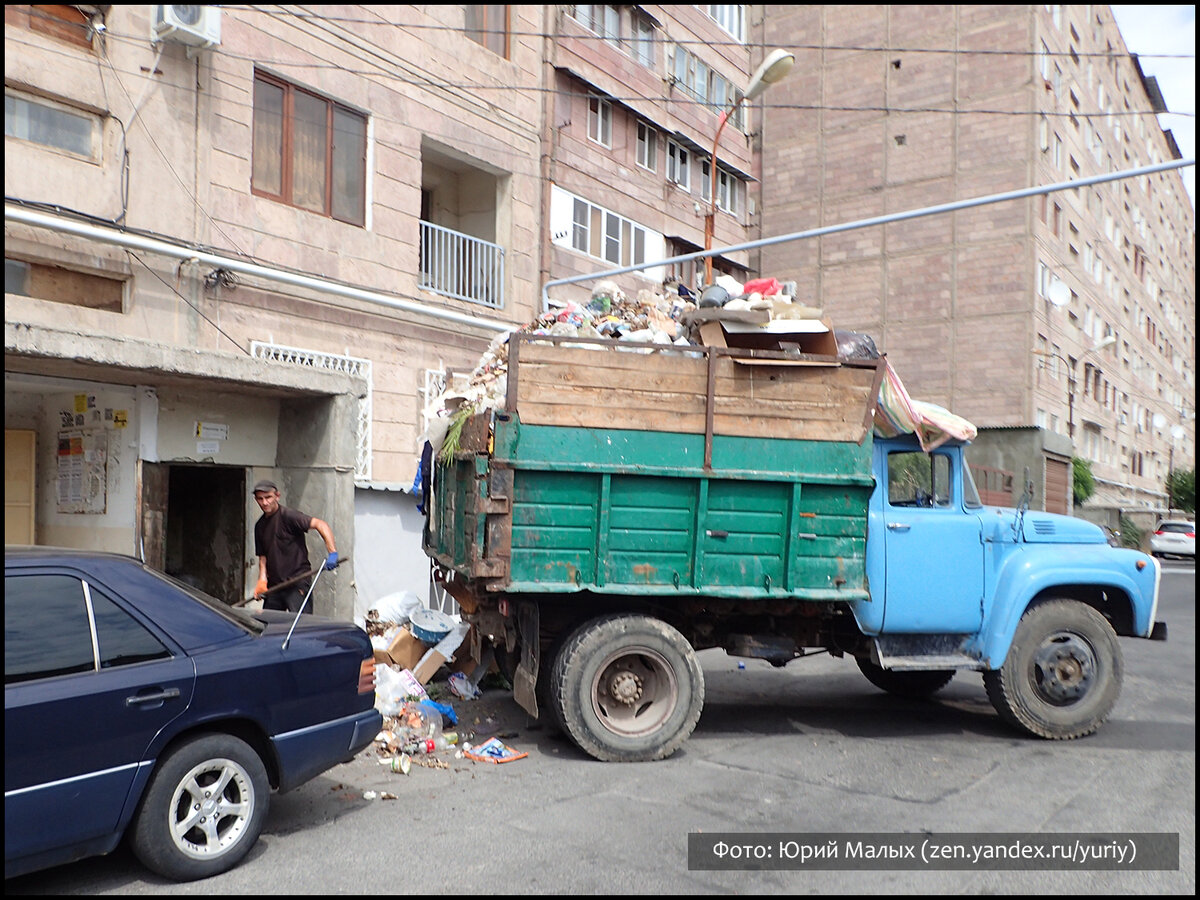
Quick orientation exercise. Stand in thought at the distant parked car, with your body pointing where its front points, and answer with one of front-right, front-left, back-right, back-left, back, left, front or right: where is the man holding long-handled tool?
back

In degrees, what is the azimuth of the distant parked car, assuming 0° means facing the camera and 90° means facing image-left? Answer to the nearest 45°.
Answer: approximately 180°

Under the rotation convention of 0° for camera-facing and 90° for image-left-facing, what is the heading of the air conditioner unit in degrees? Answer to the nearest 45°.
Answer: approximately 315°

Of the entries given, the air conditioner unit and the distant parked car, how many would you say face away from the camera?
1

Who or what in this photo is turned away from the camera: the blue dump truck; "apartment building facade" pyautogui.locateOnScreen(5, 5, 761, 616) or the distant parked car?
the distant parked car

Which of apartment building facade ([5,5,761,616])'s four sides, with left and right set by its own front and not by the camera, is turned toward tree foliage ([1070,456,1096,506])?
left

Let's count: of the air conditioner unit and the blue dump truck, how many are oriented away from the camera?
0

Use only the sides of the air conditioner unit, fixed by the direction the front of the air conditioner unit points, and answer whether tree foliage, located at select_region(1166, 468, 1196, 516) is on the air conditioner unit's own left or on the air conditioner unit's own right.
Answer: on the air conditioner unit's own left

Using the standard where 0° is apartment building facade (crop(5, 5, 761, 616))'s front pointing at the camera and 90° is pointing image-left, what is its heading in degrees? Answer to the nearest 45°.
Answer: approximately 315°

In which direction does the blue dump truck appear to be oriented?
to the viewer's right

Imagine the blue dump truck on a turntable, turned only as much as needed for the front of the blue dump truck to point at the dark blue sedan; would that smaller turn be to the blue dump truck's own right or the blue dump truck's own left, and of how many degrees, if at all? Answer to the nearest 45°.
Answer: approximately 135° to the blue dump truck's own right
